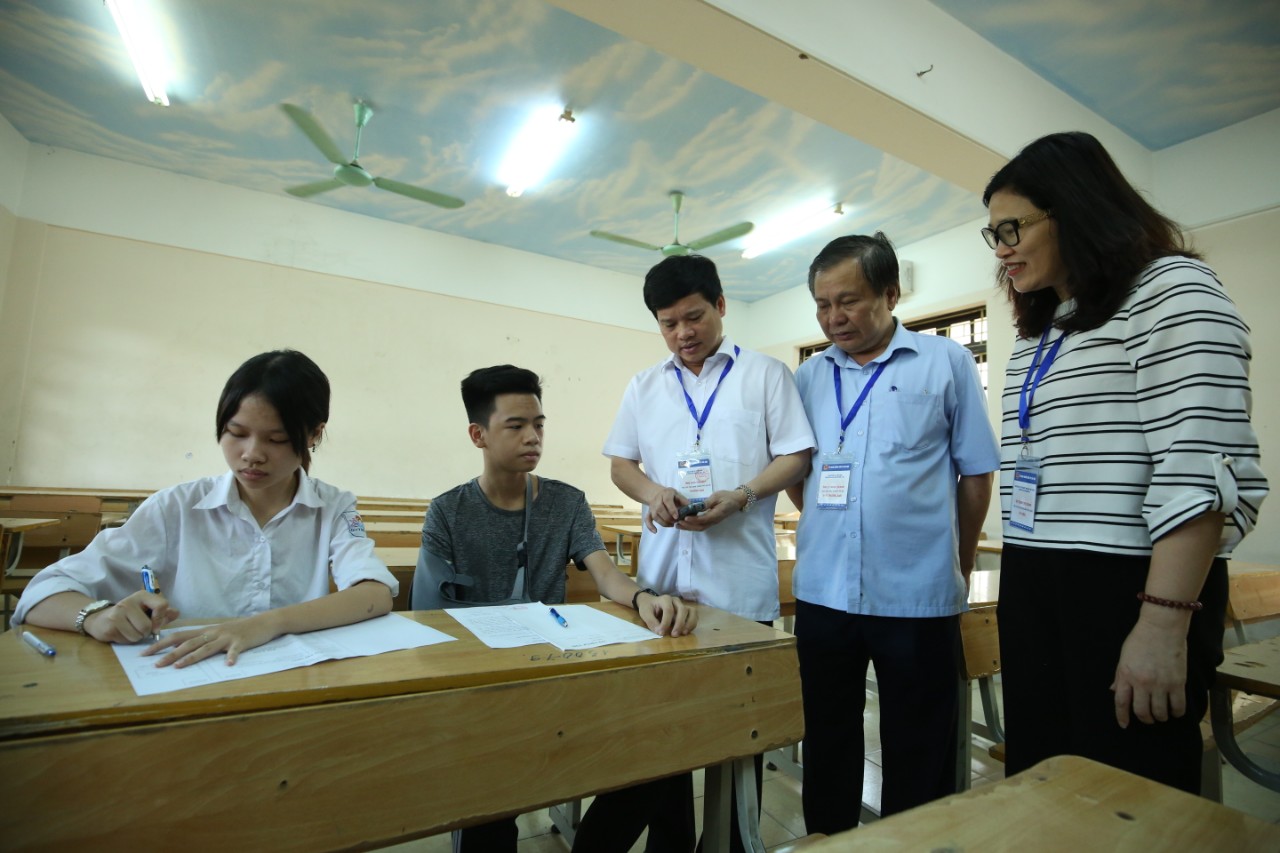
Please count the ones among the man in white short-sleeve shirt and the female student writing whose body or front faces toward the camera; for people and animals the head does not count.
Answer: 2

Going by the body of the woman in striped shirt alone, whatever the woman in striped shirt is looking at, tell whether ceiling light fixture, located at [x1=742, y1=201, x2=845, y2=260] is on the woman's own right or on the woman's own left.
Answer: on the woman's own right

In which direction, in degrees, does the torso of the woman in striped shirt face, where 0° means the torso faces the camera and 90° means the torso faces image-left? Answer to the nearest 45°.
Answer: approximately 45°

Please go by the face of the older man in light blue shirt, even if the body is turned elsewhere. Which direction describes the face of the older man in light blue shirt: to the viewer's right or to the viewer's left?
to the viewer's left

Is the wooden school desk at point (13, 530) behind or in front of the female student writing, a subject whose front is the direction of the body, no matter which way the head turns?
behind

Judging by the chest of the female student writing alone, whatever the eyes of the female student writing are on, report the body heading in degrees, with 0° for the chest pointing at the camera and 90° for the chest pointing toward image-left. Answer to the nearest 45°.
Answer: approximately 0°

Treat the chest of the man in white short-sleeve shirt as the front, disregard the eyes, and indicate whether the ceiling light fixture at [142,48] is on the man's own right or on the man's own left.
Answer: on the man's own right

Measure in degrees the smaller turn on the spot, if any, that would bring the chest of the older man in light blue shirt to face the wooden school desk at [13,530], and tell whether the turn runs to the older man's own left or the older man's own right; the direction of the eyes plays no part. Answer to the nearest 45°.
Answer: approximately 45° to the older man's own right

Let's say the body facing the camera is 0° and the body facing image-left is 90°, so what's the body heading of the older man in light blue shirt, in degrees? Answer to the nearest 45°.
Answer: approximately 45°

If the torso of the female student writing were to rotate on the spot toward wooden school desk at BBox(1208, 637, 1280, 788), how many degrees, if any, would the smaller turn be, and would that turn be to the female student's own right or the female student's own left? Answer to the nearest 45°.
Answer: approximately 45° to the female student's own left

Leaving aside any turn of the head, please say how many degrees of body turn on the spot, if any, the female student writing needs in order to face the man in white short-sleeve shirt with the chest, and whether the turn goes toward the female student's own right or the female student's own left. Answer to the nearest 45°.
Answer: approximately 90° to the female student's own left

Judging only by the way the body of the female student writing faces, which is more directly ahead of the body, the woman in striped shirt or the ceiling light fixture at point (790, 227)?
the woman in striped shirt
